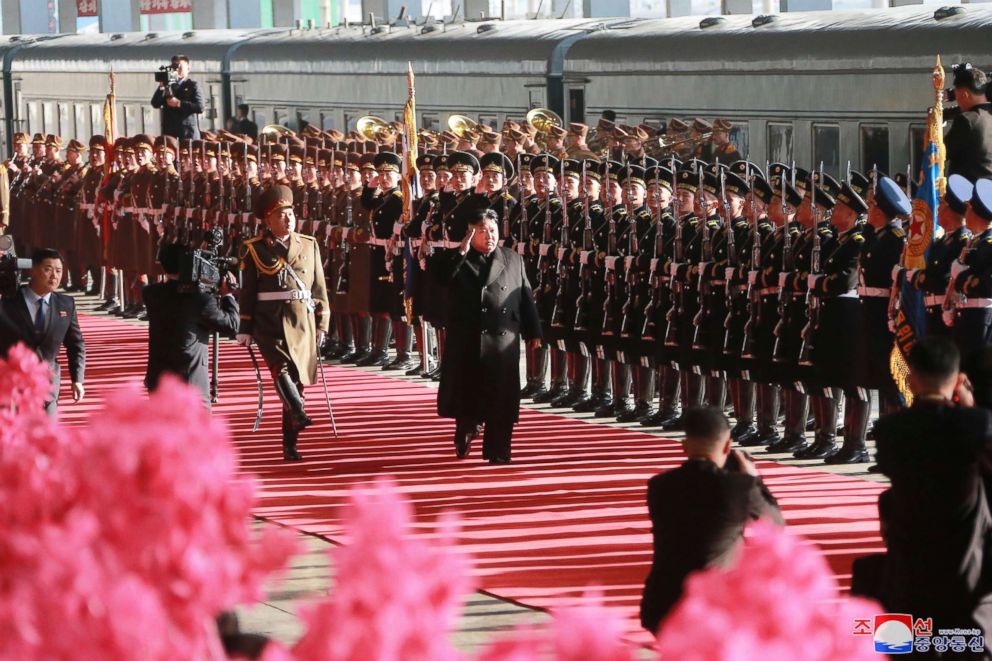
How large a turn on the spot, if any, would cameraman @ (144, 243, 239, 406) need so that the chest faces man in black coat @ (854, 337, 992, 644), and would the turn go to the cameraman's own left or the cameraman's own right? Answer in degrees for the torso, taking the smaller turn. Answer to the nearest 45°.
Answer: approximately 135° to the cameraman's own right

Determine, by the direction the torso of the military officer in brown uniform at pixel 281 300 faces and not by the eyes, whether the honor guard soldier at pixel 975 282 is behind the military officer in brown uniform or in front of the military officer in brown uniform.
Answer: in front

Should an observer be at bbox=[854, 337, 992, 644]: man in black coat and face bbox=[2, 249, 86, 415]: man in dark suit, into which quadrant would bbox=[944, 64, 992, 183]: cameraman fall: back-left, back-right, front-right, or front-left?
front-right

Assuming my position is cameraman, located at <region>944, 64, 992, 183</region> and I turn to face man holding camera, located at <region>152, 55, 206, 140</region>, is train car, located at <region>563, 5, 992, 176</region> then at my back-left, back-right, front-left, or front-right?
front-right

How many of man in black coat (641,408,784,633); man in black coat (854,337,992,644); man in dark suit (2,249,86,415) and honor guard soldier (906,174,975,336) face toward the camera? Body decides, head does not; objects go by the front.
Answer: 1

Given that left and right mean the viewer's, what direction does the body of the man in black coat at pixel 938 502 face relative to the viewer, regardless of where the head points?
facing away from the viewer

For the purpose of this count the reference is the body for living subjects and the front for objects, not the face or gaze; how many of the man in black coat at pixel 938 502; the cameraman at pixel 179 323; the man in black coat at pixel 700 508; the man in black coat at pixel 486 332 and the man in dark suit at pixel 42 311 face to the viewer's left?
0

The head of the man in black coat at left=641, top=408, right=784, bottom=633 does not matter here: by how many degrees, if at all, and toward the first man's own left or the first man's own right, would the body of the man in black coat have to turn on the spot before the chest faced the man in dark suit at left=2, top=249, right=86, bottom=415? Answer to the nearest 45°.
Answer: approximately 45° to the first man's own left

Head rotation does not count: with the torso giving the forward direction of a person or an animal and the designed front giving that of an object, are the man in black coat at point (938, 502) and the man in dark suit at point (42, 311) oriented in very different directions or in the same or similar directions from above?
very different directions

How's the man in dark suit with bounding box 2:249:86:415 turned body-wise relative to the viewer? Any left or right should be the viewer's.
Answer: facing the viewer

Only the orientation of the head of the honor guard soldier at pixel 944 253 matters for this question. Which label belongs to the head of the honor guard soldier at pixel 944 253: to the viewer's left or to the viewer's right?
to the viewer's left

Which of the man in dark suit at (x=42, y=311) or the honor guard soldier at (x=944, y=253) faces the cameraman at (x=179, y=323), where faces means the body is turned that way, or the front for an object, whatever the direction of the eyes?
the honor guard soldier

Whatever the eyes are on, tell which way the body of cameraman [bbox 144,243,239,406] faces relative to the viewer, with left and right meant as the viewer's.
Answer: facing away from the viewer and to the right of the viewer

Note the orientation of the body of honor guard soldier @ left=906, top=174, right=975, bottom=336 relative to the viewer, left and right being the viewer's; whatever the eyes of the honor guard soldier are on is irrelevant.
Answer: facing to the left of the viewer

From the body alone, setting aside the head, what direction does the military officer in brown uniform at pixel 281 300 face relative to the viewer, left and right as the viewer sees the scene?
facing the viewer and to the right of the viewer

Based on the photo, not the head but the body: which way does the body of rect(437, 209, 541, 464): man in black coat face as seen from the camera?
toward the camera

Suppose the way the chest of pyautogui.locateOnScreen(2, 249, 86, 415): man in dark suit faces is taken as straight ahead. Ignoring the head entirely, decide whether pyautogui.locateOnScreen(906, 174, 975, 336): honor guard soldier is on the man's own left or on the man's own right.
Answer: on the man's own left

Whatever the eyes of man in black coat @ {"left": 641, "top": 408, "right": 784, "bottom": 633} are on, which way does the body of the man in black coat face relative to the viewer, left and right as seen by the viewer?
facing away from the viewer
